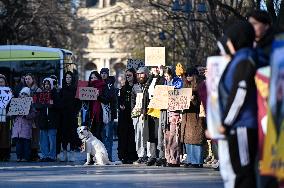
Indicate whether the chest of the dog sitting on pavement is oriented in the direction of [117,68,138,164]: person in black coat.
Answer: no

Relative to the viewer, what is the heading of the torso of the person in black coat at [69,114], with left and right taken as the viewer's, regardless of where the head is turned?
facing the viewer

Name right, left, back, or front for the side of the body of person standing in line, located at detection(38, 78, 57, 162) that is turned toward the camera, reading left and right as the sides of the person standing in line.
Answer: front

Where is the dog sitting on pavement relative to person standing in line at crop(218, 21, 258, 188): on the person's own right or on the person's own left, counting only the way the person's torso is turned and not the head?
on the person's own right

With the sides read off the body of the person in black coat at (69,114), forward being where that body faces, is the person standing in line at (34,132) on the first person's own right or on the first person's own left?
on the first person's own right

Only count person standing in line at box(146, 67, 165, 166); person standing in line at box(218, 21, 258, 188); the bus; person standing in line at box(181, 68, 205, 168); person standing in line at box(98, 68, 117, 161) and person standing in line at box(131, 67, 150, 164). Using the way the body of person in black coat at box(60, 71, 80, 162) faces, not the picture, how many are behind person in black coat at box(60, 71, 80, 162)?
1

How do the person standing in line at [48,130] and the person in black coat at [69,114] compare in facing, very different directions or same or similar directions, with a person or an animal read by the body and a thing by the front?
same or similar directions

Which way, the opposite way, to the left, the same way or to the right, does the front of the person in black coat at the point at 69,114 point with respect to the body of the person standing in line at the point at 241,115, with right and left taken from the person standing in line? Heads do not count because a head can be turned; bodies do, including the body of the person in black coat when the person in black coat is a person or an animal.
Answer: to the left

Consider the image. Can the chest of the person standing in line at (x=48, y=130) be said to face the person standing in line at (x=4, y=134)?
no

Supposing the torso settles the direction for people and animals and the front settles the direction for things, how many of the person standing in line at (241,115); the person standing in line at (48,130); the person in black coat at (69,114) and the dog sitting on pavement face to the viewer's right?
0

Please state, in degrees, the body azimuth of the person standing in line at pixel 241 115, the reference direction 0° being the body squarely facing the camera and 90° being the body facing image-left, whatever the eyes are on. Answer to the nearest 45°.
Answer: approximately 90°
